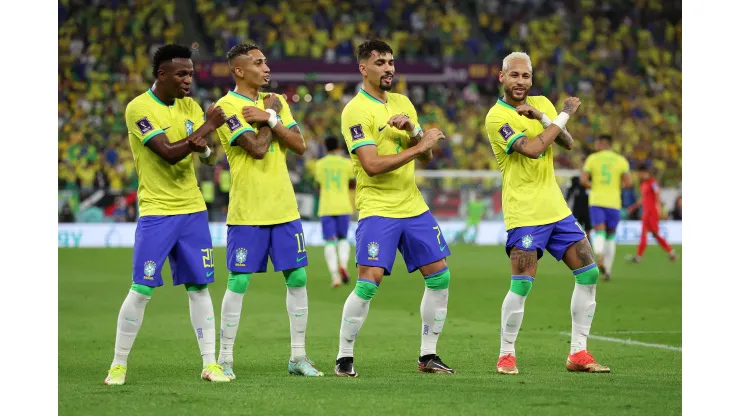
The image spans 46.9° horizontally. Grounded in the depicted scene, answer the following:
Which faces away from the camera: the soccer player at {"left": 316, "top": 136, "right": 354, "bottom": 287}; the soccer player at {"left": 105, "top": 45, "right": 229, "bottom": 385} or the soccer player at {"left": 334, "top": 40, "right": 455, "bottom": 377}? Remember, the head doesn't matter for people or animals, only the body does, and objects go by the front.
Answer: the soccer player at {"left": 316, "top": 136, "right": 354, "bottom": 287}

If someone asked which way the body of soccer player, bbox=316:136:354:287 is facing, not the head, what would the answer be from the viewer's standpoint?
away from the camera

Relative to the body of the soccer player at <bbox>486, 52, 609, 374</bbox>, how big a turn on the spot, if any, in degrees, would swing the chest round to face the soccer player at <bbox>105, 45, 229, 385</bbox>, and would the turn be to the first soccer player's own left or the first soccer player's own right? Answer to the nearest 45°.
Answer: approximately 135° to the first soccer player's own right

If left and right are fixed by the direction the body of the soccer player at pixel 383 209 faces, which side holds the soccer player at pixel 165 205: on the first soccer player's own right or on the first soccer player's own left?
on the first soccer player's own right

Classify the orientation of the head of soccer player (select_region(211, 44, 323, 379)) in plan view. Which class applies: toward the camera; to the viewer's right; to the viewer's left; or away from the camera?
to the viewer's right

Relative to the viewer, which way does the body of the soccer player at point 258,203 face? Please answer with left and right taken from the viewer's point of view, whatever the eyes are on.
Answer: facing the viewer and to the right of the viewer

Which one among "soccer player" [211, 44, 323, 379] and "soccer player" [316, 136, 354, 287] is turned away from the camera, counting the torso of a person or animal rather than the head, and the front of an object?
"soccer player" [316, 136, 354, 287]

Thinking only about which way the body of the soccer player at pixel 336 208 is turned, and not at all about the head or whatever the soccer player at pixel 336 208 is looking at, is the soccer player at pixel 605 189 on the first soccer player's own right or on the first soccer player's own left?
on the first soccer player's own right

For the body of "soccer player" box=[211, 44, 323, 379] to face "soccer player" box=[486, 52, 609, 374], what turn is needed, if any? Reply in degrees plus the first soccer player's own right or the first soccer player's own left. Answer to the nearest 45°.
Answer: approximately 45° to the first soccer player's own left

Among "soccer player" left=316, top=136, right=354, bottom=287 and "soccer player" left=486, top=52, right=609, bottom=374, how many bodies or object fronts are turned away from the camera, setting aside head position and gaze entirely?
1
